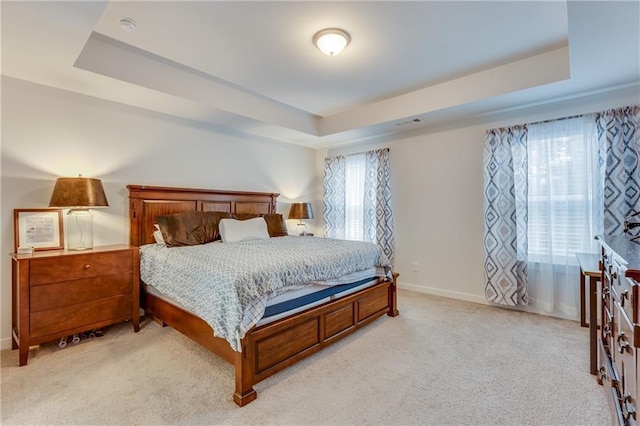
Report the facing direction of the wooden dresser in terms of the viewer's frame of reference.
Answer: facing to the left of the viewer

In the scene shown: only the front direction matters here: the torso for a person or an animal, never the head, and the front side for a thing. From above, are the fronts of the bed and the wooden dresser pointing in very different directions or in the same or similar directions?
very different directions

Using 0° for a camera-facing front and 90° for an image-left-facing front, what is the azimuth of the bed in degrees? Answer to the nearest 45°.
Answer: approximately 315°

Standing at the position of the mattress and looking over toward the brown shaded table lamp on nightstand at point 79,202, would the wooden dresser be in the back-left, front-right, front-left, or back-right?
back-left

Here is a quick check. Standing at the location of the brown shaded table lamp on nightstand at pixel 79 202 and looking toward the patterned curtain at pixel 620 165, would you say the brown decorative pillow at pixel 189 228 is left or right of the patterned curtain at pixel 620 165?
left

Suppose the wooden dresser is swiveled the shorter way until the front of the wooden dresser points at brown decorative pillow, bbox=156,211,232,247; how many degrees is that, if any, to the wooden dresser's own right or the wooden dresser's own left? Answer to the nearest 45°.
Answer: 0° — it already faces it

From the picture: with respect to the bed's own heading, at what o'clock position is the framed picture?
The framed picture is roughly at 5 o'clock from the bed.

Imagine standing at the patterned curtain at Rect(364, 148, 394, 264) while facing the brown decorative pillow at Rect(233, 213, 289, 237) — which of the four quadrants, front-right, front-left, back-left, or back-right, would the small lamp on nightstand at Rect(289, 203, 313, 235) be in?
front-right

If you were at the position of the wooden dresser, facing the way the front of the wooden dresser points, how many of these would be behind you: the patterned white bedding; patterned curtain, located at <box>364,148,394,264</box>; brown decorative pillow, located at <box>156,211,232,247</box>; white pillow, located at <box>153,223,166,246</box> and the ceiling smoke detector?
0

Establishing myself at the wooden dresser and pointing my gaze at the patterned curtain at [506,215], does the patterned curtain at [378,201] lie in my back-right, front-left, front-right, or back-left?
front-left

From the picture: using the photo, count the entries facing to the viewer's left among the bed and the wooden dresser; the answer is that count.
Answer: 1

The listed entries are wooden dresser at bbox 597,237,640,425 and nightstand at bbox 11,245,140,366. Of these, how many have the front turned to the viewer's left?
1

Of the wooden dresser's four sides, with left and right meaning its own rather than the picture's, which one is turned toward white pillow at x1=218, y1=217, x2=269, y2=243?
front
